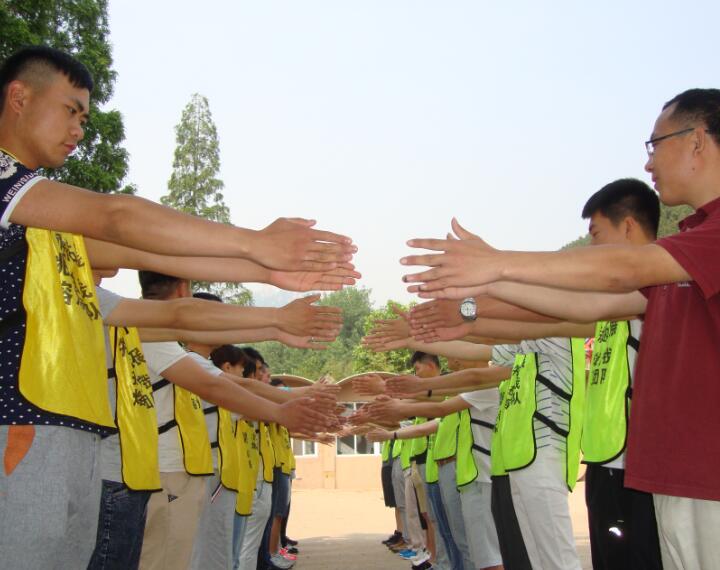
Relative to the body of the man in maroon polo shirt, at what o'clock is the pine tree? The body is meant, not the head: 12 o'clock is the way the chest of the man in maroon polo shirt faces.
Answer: The pine tree is roughly at 2 o'clock from the man in maroon polo shirt.

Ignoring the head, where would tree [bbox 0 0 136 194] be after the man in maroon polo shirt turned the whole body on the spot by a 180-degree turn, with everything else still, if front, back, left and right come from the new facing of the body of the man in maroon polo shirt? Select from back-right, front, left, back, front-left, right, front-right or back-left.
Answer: back-left

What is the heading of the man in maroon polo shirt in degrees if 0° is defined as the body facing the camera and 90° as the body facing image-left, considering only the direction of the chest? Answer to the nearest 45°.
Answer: approximately 90°

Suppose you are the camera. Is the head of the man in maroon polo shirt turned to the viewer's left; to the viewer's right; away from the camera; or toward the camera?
to the viewer's left
